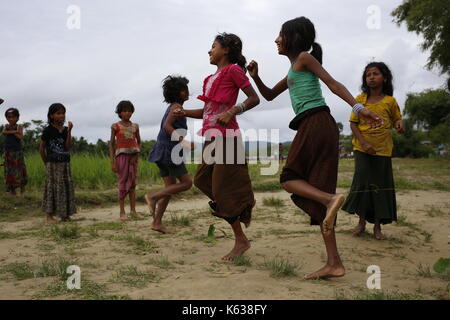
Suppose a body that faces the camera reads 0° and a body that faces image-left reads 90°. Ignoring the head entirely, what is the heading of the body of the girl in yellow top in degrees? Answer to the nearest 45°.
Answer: approximately 0°

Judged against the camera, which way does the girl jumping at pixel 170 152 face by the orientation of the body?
to the viewer's right

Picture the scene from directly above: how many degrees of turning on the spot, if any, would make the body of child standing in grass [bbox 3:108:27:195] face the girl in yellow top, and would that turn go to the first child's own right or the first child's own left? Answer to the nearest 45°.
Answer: approximately 45° to the first child's own left

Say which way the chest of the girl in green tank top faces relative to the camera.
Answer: to the viewer's left

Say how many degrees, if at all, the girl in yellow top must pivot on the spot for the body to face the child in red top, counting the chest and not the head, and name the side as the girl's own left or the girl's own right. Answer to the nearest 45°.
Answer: approximately 90° to the girl's own right

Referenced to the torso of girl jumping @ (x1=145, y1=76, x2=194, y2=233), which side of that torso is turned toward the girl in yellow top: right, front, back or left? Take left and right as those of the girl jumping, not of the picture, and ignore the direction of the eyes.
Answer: front

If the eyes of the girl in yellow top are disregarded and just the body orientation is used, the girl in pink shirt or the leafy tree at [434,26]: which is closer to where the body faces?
the girl in pink shirt

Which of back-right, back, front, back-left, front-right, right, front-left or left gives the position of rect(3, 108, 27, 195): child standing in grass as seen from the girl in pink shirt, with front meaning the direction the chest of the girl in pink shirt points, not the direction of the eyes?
right

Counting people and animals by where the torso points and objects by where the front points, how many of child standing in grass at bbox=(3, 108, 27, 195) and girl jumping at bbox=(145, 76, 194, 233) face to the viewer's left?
0

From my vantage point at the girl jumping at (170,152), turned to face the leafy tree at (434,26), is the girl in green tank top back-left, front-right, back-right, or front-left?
back-right

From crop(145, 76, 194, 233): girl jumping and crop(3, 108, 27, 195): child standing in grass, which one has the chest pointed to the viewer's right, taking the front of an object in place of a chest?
the girl jumping

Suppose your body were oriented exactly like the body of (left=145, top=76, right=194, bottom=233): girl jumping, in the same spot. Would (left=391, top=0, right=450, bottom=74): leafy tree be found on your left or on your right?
on your left

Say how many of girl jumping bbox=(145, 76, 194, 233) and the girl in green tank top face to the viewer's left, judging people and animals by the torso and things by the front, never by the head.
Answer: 1
